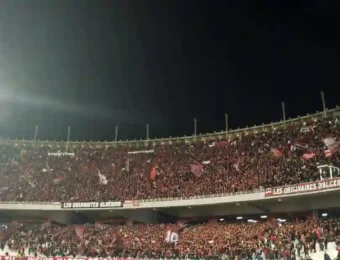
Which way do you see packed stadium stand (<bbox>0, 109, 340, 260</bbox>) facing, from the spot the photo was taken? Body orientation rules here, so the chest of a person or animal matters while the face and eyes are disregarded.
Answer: facing the viewer
